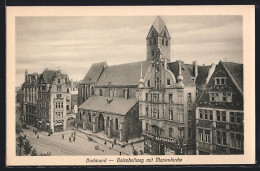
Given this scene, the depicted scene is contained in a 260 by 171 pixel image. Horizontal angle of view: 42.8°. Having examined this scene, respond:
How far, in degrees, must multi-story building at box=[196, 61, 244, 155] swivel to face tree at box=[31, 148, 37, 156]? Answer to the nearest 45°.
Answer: approximately 45° to its right

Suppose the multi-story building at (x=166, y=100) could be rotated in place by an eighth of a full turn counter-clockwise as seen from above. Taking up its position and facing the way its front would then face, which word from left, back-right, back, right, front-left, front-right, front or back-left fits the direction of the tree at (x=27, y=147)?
right

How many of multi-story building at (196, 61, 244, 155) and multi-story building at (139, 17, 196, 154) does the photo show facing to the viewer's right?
0

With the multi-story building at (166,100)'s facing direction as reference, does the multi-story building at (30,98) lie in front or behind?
in front

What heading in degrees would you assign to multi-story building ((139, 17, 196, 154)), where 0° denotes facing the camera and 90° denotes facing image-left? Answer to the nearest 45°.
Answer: approximately 45°

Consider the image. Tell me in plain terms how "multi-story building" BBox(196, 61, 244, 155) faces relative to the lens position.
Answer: facing the viewer and to the left of the viewer

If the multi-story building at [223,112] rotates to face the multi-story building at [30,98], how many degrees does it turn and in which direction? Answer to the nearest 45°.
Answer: approximately 45° to its right
